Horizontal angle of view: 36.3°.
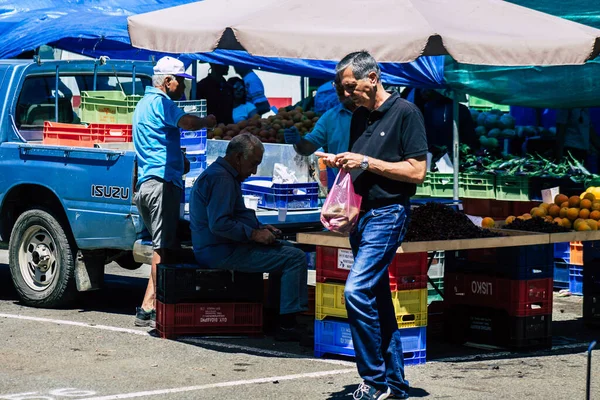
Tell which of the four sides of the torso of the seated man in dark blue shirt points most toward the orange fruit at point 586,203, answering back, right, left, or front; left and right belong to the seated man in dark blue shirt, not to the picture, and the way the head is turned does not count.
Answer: front

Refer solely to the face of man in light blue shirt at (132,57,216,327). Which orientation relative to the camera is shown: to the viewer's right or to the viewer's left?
to the viewer's right

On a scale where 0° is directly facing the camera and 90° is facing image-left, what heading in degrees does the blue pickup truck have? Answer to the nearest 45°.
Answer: approximately 135°

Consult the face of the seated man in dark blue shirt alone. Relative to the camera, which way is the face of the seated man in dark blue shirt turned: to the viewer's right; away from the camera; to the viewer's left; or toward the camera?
to the viewer's right

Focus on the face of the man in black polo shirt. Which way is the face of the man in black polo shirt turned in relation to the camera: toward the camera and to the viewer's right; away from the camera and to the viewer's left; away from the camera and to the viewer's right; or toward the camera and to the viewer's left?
toward the camera and to the viewer's left

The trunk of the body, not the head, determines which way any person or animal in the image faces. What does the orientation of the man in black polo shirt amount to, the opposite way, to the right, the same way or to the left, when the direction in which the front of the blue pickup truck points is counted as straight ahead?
to the left

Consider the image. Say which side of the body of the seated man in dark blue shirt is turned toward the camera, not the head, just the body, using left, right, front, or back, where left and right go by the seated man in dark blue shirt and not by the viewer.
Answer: right

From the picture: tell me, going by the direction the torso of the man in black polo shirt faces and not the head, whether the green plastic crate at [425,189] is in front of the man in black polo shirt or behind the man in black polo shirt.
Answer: behind

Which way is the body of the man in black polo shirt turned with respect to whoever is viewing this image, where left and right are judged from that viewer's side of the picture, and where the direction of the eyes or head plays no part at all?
facing the viewer and to the left of the viewer

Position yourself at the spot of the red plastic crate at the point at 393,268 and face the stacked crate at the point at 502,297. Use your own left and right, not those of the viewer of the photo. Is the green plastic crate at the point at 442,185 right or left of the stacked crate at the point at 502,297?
left

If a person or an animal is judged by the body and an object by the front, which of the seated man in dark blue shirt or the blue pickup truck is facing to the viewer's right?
the seated man in dark blue shirt

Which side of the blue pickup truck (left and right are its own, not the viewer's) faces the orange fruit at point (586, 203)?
back

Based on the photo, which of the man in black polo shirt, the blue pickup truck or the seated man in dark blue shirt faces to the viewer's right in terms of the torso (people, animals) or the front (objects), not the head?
the seated man in dark blue shirt

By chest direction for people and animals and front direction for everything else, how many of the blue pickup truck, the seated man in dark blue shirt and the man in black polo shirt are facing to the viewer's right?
1
